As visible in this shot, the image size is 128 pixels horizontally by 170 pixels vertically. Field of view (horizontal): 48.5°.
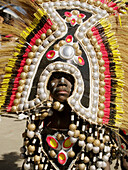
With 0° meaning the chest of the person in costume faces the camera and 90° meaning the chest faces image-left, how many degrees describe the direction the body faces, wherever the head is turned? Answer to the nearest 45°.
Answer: approximately 0°
